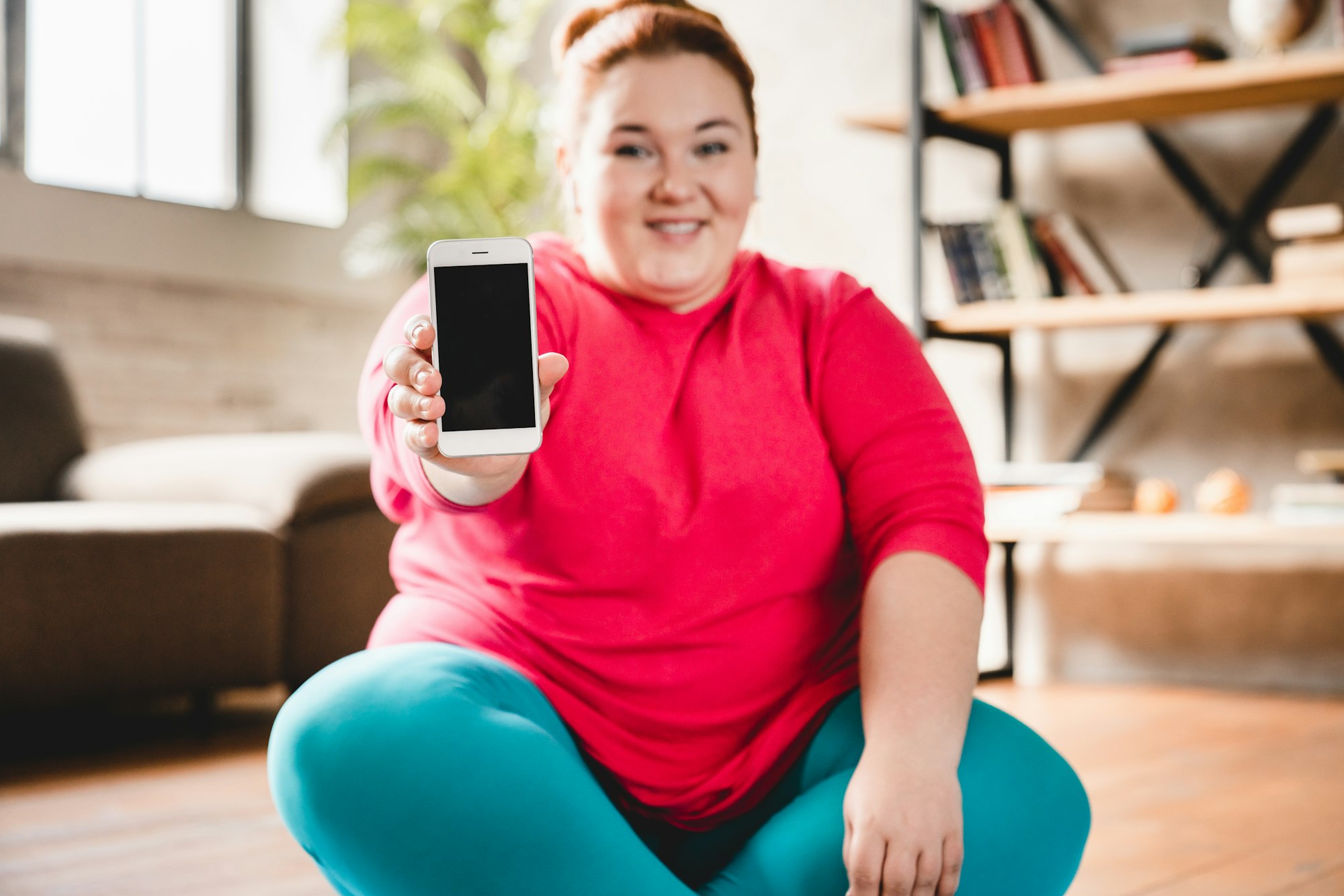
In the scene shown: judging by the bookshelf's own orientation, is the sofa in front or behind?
in front

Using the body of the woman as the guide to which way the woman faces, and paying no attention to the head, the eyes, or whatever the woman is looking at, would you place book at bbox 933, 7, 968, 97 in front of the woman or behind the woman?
behind

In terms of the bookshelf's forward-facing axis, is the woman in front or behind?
in front

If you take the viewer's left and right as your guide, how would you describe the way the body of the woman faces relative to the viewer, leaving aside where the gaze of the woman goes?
facing the viewer

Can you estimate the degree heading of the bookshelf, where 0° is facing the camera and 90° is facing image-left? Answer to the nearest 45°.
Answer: approximately 45°

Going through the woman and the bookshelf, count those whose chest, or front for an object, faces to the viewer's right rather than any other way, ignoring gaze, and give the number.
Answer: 0
